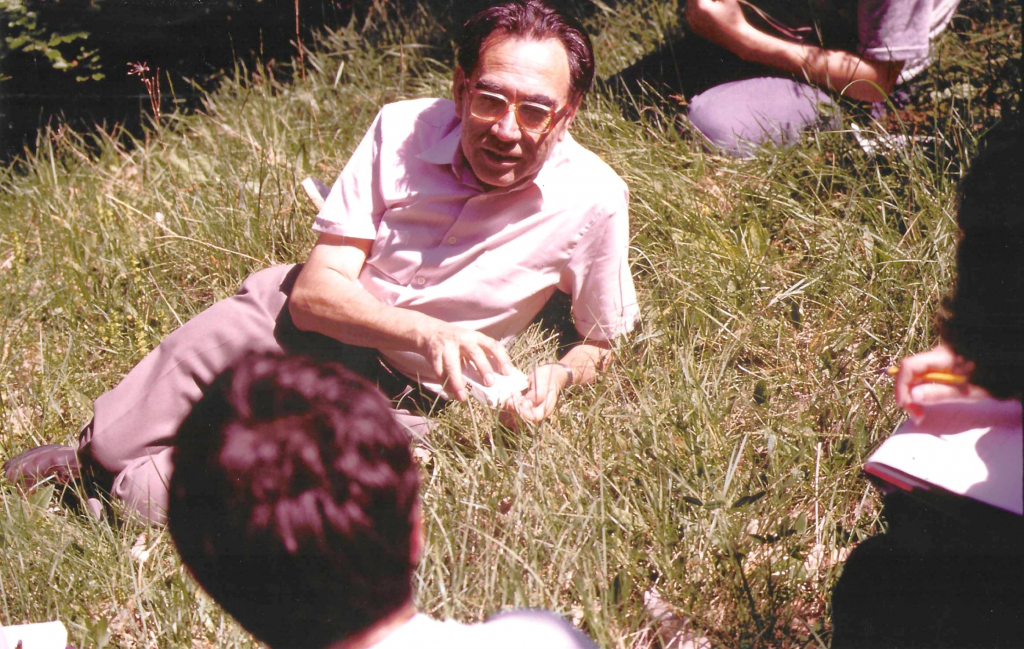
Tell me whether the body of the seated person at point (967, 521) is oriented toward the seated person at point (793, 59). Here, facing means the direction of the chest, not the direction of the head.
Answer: no

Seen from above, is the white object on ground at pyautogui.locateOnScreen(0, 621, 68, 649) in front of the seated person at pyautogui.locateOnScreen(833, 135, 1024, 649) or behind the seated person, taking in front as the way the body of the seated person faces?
in front

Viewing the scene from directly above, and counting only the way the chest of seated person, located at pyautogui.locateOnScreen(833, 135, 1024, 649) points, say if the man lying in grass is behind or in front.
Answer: in front

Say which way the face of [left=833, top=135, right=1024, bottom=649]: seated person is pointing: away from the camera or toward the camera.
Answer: away from the camera

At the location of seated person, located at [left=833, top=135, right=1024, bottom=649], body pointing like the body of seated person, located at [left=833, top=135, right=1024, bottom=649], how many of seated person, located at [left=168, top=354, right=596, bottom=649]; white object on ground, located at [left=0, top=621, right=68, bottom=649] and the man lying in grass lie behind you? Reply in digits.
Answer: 0

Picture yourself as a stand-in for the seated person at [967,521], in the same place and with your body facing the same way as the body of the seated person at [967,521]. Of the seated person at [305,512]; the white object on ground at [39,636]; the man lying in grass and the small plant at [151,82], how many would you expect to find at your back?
0

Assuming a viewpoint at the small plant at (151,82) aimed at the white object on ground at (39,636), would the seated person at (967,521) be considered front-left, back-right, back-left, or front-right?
front-left

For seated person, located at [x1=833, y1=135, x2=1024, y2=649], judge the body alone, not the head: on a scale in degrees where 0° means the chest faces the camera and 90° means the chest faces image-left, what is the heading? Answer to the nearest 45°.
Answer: approximately 90°

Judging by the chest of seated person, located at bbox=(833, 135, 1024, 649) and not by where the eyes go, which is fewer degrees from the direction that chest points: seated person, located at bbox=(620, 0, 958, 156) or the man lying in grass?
the man lying in grass

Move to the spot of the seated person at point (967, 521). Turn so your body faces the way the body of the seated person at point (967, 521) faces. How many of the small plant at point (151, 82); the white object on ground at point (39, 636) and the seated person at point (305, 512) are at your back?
0

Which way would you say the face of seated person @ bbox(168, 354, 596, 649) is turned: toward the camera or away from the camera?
away from the camera

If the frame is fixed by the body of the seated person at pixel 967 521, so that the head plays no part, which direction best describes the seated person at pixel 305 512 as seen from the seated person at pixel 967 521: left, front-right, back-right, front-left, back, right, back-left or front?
front-left
